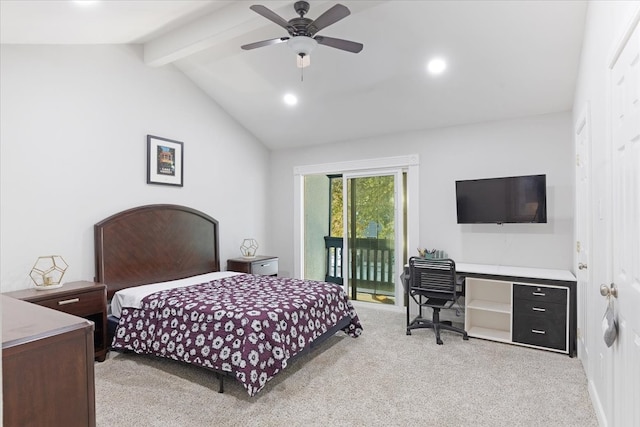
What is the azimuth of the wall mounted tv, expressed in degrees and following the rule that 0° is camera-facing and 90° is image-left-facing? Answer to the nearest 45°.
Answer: approximately 0°

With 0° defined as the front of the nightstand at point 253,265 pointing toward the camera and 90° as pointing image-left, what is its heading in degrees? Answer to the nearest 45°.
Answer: approximately 315°

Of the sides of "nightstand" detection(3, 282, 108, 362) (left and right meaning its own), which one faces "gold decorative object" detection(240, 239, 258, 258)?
left

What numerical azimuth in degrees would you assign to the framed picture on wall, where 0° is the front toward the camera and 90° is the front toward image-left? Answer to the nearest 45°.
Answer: approximately 315°

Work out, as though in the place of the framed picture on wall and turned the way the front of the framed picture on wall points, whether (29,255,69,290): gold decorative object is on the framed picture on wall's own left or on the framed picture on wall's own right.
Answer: on the framed picture on wall's own right

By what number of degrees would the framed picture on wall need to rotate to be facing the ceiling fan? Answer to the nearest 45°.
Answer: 0° — it already faces it

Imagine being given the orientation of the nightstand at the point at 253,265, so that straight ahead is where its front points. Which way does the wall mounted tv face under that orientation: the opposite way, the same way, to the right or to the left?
to the right
